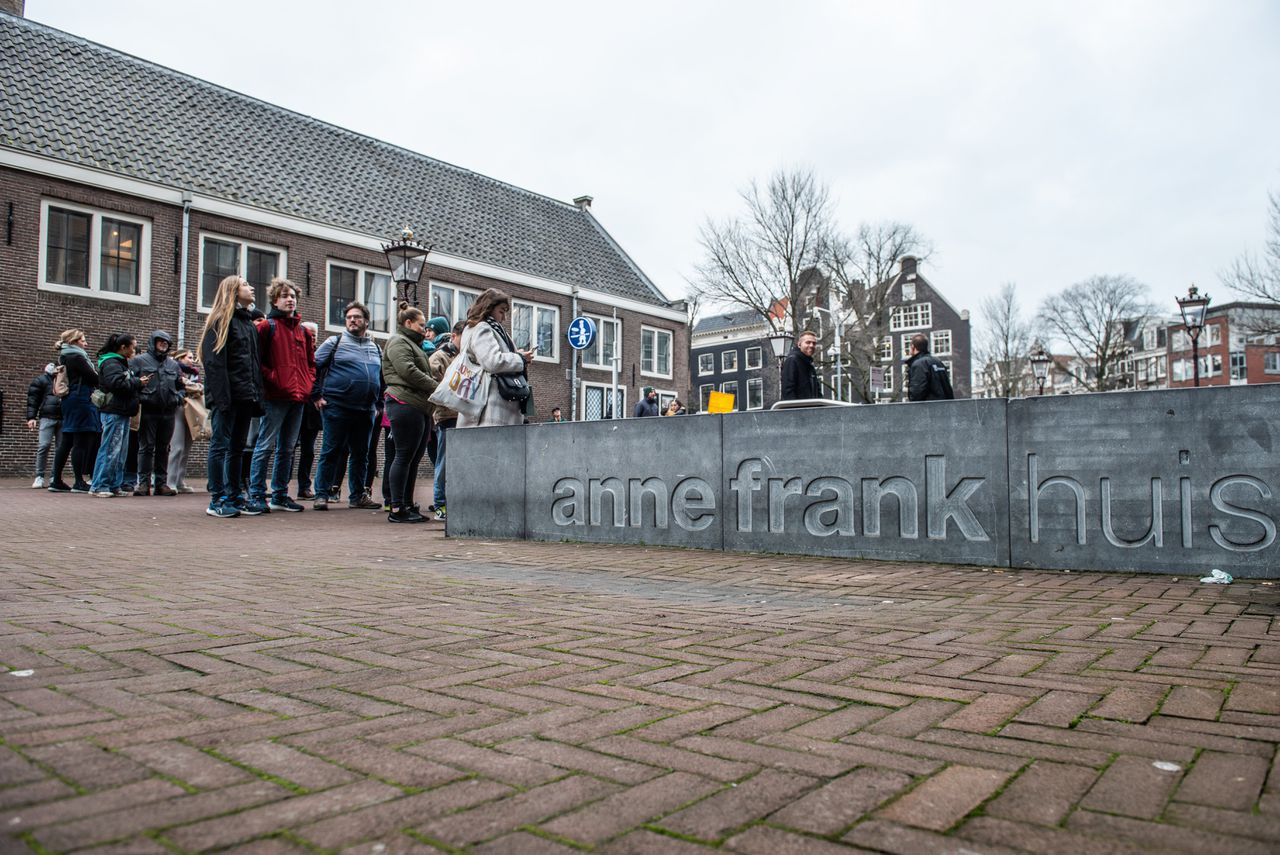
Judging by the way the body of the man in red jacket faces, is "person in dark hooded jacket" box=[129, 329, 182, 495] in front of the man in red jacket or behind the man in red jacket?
behind

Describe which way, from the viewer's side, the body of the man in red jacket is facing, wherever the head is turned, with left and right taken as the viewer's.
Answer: facing the viewer and to the right of the viewer

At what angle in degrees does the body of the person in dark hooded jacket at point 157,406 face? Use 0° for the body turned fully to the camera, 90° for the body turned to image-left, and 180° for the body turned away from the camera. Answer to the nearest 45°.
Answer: approximately 0°

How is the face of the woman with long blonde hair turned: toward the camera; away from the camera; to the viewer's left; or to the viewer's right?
to the viewer's right

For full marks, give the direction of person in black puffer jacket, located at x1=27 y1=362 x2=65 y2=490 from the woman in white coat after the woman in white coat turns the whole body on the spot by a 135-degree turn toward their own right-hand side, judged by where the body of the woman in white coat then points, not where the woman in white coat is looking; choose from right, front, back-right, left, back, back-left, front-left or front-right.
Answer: right

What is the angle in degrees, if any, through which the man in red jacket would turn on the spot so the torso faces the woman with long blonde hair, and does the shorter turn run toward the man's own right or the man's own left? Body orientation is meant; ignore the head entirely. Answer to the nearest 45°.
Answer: approximately 90° to the man's own right

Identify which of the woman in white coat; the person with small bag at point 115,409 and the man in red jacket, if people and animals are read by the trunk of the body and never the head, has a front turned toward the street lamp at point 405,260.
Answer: the person with small bag

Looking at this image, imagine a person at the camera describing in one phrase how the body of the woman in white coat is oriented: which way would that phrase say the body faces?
to the viewer's right
